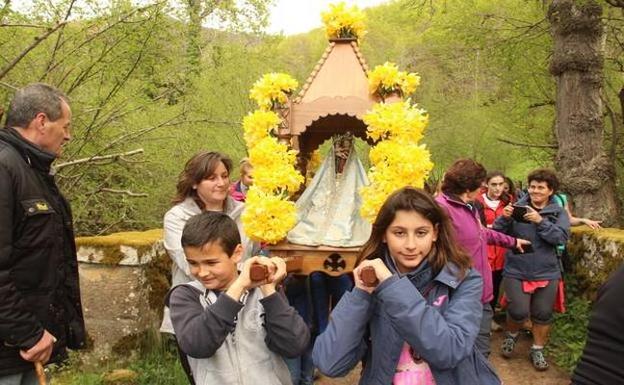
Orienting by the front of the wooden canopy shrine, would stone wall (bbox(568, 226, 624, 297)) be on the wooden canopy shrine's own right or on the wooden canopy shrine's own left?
on the wooden canopy shrine's own left

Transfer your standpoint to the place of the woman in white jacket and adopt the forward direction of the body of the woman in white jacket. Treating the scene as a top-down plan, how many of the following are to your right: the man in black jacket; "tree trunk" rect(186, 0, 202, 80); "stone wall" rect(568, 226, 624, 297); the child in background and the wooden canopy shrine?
1

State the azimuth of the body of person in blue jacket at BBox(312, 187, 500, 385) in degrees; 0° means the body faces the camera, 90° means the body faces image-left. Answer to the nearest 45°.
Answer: approximately 0°

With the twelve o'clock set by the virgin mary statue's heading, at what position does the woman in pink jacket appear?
The woman in pink jacket is roughly at 9 o'clock from the virgin mary statue.

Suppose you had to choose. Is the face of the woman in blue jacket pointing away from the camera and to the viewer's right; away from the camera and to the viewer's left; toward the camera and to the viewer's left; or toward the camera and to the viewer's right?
toward the camera and to the viewer's left

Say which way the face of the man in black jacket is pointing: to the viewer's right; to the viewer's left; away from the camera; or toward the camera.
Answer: to the viewer's right

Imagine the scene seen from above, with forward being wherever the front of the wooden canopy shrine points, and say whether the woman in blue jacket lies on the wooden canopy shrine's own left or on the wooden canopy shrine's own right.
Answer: on the wooden canopy shrine's own left

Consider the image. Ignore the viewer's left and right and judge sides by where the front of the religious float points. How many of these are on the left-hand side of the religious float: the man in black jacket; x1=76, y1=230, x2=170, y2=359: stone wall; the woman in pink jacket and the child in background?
1

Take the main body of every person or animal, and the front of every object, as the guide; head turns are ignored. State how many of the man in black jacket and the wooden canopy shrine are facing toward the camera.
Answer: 1

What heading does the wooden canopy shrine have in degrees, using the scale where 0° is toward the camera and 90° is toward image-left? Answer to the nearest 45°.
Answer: approximately 0°

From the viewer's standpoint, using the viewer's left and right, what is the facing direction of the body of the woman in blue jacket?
facing the viewer and to the left of the viewer

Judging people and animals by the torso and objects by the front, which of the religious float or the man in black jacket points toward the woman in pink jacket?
the man in black jacket

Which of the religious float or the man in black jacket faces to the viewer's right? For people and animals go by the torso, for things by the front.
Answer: the man in black jacket

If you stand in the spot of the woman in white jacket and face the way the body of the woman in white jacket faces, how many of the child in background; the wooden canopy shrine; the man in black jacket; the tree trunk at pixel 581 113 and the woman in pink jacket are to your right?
1

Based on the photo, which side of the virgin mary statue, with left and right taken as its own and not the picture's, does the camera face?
front

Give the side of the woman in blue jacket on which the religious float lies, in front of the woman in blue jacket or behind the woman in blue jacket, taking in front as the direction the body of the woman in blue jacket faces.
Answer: in front

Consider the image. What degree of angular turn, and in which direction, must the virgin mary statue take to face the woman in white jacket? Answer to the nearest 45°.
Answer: approximately 45° to its right

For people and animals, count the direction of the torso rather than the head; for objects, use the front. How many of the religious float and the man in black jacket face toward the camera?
1

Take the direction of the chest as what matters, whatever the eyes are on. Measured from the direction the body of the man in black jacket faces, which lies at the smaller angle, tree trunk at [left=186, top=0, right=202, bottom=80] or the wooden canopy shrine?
the wooden canopy shrine
